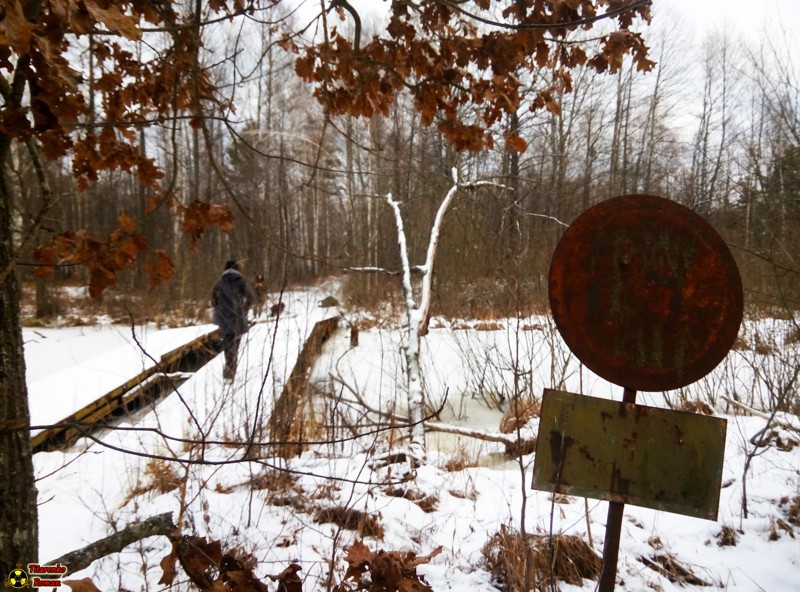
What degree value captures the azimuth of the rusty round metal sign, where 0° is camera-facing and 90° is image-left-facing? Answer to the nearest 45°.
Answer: approximately 0°

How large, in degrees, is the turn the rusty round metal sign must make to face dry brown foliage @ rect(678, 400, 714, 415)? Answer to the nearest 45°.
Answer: approximately 180°

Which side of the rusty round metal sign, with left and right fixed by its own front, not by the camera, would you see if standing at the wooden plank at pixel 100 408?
right

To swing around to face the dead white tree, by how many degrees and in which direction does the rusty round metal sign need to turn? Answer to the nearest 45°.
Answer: approximately 135° to its right

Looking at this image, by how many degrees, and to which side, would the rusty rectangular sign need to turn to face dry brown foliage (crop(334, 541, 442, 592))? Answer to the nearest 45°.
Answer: approximately 45° to its right

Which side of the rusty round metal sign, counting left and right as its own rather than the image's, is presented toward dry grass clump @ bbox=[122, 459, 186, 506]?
right

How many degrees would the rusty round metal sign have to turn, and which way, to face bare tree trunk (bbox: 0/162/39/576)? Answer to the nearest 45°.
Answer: approximately 45° to its right

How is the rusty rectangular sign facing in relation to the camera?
toward the camera

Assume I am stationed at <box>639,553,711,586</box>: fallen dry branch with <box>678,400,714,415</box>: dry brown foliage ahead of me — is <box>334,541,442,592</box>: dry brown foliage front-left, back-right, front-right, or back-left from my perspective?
back-left
